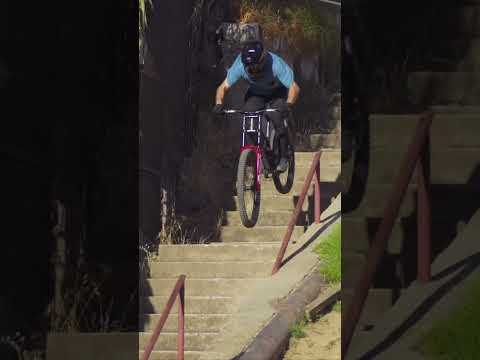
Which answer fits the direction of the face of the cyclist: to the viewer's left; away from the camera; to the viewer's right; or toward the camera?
toward the camera

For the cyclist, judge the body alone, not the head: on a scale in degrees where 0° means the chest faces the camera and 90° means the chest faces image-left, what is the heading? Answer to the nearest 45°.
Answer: approximately 0°
